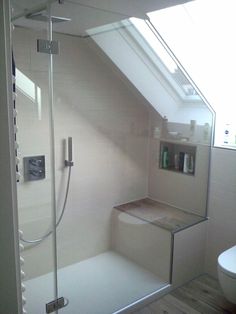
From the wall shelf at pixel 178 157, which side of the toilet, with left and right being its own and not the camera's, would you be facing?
right

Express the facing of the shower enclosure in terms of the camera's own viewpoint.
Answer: facing the viewer and to the right of the viewer

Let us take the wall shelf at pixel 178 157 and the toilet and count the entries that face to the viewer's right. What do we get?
0

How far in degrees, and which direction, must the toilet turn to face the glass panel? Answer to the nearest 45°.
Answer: approximately 45° to its right

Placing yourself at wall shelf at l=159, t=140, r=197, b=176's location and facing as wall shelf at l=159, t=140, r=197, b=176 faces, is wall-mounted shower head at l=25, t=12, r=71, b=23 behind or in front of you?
in front

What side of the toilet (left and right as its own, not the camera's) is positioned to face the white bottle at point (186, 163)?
right
